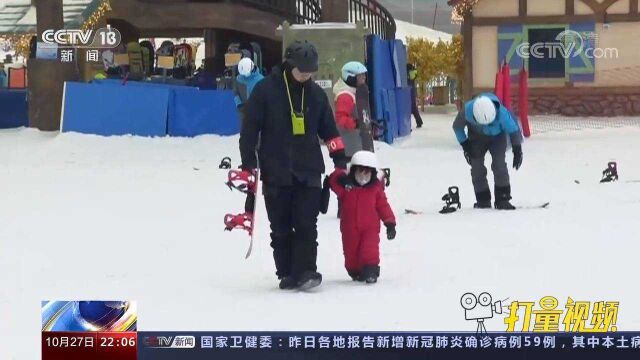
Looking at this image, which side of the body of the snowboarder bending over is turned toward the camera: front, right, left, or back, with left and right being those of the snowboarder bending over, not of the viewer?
front

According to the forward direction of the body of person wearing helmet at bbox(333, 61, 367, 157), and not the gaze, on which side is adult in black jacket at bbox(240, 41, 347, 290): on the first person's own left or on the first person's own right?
on the first person's own right

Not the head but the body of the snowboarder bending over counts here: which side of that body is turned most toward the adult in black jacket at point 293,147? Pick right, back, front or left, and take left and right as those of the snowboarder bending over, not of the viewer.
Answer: front

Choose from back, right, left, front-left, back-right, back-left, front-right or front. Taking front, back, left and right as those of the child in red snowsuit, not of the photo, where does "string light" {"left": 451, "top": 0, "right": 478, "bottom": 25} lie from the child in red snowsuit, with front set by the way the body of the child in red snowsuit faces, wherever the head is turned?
back

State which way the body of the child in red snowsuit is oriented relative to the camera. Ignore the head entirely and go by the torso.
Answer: toward the camera

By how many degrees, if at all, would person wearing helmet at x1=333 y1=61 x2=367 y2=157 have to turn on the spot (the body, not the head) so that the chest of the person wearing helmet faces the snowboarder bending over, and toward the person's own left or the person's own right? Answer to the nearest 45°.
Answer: approximately 45° to the person's own left

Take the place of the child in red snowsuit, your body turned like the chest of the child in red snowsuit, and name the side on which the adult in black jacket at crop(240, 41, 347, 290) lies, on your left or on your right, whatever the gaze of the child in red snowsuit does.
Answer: on your right
